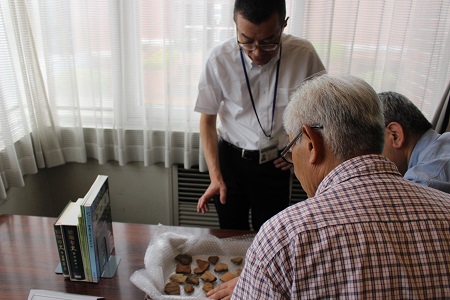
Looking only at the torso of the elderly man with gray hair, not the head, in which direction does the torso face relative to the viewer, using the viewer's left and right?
facing away from the viewer and to the left of the viewer

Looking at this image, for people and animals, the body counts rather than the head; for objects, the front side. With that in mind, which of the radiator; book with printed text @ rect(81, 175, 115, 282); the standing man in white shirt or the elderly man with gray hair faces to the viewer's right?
the book with printed text

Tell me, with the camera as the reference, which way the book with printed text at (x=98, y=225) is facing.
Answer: facing to the right of the viewer

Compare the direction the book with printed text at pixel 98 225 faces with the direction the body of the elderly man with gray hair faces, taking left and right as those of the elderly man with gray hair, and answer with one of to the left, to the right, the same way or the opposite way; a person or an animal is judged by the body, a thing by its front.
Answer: to the right

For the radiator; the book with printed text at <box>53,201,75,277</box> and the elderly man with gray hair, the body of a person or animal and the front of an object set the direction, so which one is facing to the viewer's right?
the book with printed text

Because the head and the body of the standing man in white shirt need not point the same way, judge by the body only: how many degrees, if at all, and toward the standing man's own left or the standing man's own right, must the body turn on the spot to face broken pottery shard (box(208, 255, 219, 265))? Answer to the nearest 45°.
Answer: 0° — they already face it

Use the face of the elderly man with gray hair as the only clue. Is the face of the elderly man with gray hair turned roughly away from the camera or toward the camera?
away from the camera
